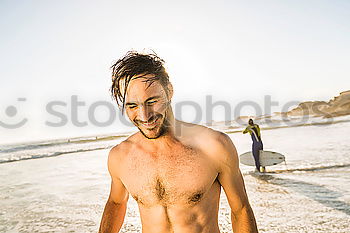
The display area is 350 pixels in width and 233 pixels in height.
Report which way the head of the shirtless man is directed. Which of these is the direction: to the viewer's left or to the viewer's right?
to the viewer's left

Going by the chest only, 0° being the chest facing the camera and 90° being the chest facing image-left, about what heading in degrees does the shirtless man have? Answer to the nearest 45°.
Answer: approximately 45°

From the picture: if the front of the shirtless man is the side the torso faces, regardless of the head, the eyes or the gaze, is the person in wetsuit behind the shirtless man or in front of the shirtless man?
behind
